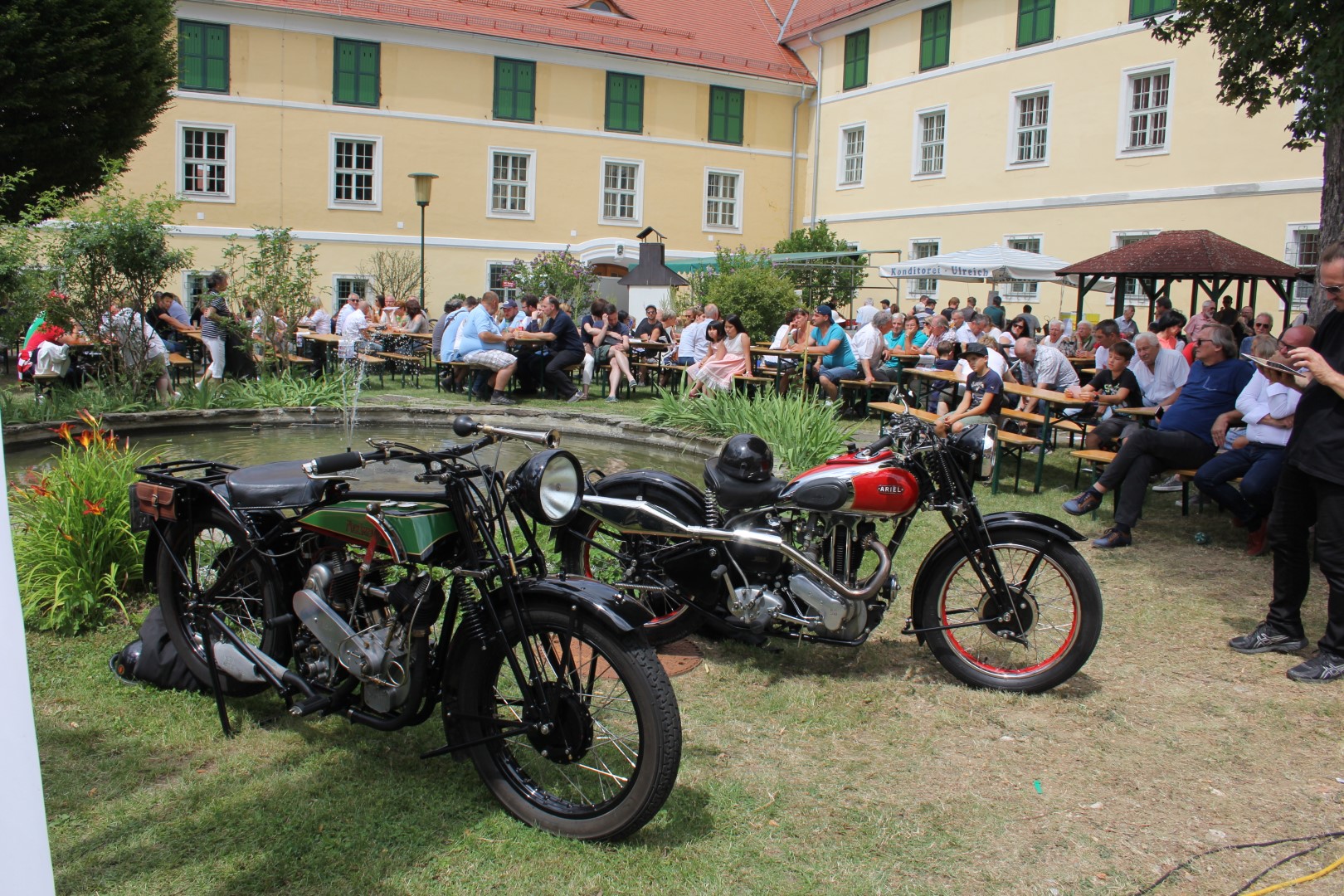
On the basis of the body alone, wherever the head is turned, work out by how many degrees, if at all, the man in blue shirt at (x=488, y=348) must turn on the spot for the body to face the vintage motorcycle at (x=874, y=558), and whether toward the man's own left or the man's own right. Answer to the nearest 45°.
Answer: approximately 90° to the man's own right

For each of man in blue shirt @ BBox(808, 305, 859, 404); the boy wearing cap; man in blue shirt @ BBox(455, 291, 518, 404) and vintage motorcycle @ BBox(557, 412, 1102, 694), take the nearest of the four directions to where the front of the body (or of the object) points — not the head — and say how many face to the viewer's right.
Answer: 2

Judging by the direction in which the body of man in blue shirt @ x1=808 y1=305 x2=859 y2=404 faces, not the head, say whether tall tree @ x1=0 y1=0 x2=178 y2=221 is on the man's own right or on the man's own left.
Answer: on the man's own right

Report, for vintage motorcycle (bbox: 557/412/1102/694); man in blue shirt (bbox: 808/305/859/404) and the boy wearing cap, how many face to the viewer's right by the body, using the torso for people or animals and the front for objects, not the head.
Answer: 1

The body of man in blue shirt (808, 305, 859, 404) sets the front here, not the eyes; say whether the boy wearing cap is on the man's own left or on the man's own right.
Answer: on the man's own left

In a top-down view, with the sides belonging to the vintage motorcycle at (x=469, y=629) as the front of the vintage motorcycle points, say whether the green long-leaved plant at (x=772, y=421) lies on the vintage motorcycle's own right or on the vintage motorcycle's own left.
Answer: on the vintage motorcycle's own left

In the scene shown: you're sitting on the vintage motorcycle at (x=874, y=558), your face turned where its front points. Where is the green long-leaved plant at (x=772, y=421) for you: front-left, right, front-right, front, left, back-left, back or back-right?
left

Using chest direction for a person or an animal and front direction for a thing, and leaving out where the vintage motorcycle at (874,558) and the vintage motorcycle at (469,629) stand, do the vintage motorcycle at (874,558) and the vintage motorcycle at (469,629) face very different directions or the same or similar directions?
same or similar directions

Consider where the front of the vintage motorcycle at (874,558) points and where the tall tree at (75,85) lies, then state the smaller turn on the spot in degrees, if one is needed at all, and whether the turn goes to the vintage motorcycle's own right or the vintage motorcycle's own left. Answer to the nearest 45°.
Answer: approximately 135° to the vintage motorcycle's own left

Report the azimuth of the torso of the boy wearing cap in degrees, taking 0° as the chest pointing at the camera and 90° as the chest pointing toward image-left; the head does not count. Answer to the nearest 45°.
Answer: approximately 45°

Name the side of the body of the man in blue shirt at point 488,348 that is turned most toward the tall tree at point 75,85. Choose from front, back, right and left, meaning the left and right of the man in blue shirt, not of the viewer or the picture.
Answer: back

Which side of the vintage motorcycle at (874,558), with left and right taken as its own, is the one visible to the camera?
right

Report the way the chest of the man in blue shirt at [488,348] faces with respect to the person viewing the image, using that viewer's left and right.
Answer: facing to the right of the viewer

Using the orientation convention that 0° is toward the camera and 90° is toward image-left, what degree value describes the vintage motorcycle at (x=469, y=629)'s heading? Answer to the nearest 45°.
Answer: approximately 315°

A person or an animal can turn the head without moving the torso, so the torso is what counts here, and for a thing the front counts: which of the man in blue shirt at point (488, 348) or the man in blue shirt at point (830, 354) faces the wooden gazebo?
the man in blue shirt at point (488, 348)
